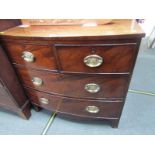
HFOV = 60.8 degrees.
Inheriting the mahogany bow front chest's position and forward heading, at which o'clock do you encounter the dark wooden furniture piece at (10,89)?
The dark wooden furniture piece is roughly at 2 o'clock from the mahogany bow front chest.

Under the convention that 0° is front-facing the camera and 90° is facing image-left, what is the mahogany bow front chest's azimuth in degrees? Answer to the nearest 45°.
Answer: approximately 45°
